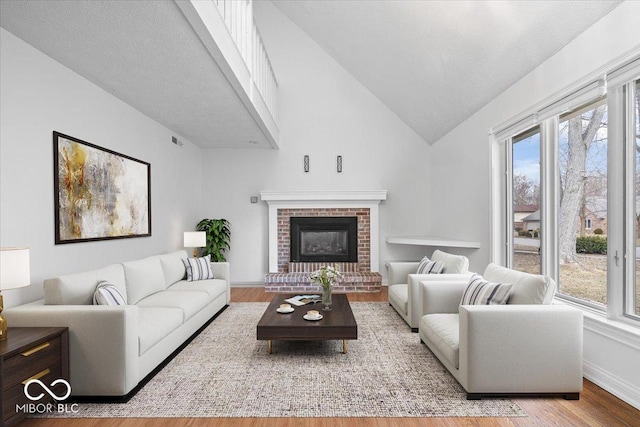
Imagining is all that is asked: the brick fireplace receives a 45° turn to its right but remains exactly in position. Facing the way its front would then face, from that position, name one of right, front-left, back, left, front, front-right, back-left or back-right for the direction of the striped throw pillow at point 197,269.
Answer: front

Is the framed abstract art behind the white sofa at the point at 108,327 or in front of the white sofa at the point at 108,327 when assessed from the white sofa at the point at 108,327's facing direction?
behind

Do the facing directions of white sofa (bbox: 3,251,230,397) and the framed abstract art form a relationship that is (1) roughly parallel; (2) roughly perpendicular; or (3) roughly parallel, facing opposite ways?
roughly parallel

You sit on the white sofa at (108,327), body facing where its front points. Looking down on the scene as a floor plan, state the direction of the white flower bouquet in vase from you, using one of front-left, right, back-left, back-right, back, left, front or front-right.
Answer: front-left

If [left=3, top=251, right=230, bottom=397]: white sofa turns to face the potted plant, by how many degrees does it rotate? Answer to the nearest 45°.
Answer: approximately 90° to its left

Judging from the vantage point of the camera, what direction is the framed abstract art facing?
facing the viewer and to the right of the viewer

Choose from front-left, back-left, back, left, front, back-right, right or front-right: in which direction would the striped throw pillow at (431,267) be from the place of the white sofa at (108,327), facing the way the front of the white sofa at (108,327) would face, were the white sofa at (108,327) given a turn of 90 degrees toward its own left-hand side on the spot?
front-right

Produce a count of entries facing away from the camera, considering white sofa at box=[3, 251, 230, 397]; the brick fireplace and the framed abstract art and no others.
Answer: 0

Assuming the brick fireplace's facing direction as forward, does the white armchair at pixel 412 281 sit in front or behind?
in front

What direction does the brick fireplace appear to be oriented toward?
toward the camera

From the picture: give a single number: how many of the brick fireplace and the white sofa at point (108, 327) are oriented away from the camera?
0

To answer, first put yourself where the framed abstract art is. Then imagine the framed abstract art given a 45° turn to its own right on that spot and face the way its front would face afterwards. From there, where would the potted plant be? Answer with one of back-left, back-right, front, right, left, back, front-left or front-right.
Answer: back-left

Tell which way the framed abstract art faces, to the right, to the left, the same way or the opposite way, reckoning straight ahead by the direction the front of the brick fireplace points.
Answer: to the left

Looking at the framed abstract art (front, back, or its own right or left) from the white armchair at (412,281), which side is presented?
front

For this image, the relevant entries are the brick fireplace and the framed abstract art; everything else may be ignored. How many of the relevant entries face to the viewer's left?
0

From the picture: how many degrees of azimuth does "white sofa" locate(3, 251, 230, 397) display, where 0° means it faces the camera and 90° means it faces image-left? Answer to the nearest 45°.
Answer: approximately 315°

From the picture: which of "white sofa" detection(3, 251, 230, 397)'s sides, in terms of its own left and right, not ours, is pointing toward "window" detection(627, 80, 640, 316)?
front
